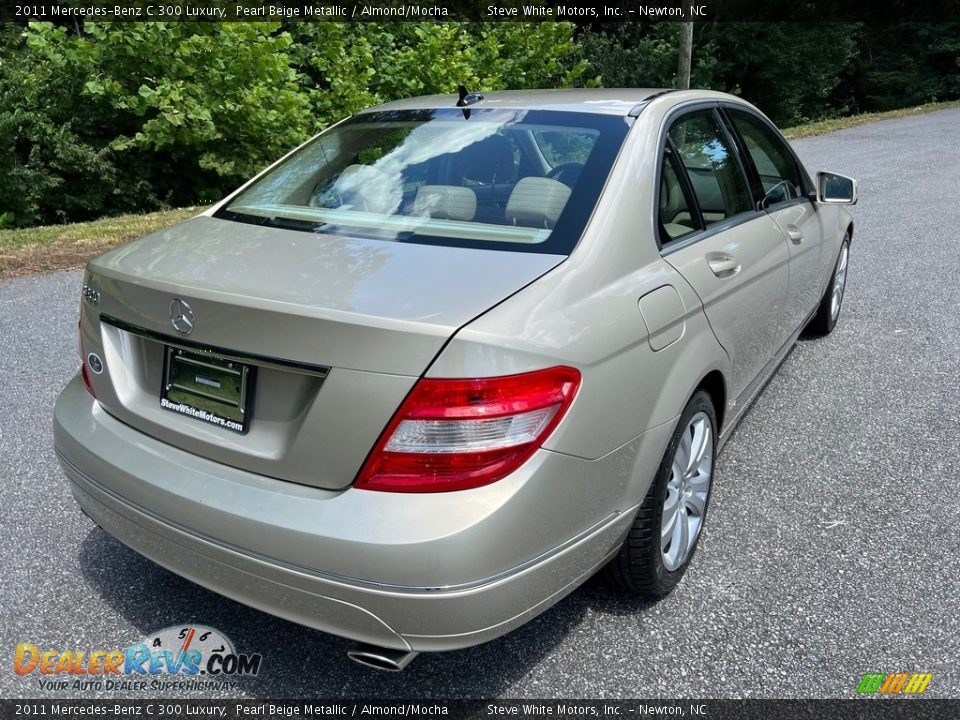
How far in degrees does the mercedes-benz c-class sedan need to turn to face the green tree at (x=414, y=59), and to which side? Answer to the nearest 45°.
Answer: approximately 45° to its left

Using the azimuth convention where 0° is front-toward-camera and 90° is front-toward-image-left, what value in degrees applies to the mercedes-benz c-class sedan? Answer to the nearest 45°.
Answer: approximately 225°

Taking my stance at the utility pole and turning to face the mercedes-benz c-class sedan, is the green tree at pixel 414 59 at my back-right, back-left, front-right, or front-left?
front-right

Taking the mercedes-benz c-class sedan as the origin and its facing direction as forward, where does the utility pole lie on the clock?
The utility pole is roughly at 11 o'clock from the mercedes-benz c-class sedan.

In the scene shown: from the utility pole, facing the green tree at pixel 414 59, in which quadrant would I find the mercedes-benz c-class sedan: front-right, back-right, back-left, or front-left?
front-left

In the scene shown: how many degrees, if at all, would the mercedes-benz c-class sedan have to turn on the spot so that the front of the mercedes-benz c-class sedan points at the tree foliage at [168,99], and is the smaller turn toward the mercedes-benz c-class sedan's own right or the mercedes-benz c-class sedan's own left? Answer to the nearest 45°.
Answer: approximately 45° to the mercedes-benz c-class sedan's own left
